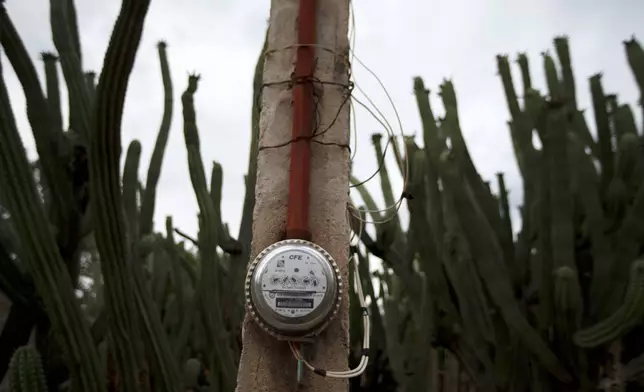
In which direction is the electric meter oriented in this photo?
toward the camera
